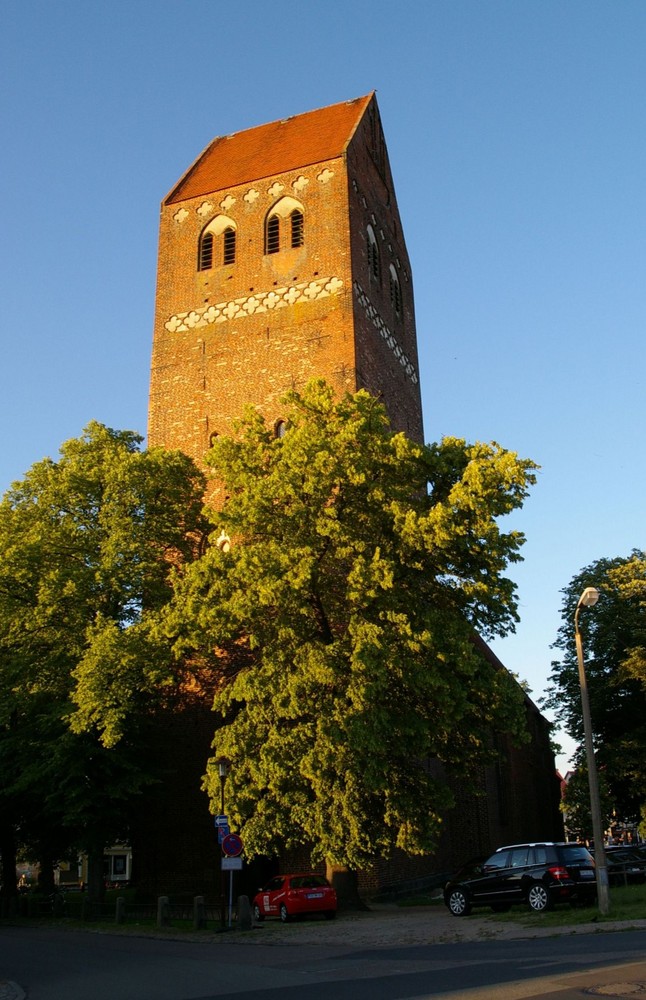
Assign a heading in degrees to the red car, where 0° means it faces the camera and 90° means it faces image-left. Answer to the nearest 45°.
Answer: approximately 135°

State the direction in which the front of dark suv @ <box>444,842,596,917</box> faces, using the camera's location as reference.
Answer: facing away from the viewer and to the left of the viewer

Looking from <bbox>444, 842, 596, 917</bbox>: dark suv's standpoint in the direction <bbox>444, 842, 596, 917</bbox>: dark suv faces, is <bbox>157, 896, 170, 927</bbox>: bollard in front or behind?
in front

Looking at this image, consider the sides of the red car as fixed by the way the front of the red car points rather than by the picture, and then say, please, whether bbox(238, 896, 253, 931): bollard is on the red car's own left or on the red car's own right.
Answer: on the red car's own left

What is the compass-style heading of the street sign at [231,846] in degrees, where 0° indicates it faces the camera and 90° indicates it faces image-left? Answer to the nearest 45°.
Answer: approximately 0°

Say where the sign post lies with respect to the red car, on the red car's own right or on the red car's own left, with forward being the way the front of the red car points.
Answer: on the red car's own left

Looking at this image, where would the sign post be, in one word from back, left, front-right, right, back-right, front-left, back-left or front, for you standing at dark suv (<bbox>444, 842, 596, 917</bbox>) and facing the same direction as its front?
front-left

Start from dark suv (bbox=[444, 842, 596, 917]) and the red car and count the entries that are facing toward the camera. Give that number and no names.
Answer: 0

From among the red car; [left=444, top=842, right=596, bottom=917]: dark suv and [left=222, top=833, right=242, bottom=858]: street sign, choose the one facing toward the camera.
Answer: the street sign
